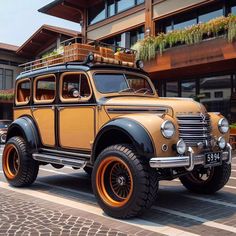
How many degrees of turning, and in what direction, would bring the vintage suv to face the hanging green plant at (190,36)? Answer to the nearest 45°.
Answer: approximately 135° to its left
